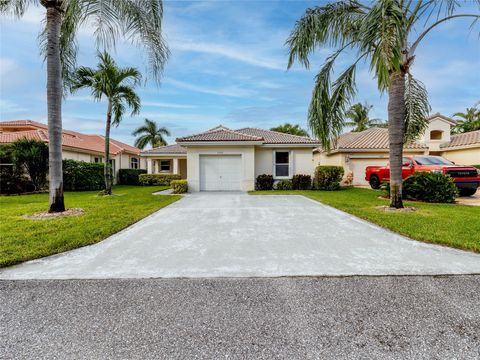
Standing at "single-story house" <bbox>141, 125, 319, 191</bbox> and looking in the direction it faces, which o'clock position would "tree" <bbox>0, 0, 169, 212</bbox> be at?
The tree is roughly at 1 o'clock from the single-story house.

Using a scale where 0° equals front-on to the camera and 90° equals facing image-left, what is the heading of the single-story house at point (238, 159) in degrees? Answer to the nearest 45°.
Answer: approximately 0°

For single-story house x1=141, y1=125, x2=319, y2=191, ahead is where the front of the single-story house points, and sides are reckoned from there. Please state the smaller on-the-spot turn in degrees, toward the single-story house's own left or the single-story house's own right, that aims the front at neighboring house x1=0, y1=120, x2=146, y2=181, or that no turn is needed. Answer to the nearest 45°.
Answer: approximately 135° to the single-story house's own right

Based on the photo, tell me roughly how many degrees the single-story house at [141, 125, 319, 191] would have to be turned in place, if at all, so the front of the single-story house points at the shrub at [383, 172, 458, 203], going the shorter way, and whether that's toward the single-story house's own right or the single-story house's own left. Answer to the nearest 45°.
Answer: approximately 45° to the single-story house's own left

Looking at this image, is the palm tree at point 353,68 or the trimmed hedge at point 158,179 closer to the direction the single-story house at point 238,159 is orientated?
the palm tree

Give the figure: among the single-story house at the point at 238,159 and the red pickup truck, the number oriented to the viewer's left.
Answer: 0

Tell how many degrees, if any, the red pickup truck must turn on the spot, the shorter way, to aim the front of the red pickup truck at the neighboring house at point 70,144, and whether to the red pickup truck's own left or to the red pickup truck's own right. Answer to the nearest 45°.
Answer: approximately 135° to the red pickup truck's own right

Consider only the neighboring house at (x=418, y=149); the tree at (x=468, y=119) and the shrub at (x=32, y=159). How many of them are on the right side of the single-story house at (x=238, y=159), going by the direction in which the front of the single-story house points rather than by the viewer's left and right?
1

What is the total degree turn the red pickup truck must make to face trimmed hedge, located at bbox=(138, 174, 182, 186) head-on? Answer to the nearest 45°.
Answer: approximately 135° to its right

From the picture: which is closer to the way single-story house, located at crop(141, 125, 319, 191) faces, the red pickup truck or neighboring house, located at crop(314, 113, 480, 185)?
the red pickup truck
